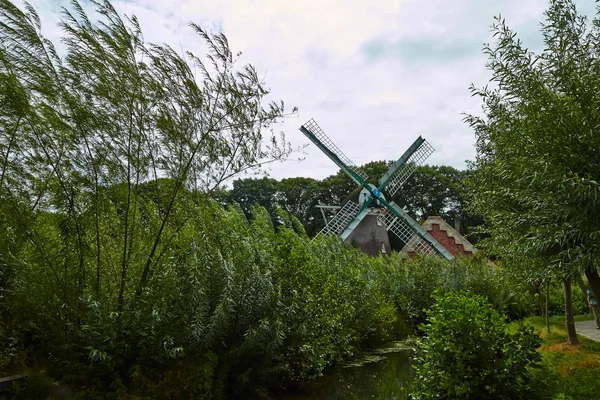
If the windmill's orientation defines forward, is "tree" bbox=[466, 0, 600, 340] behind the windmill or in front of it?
in front

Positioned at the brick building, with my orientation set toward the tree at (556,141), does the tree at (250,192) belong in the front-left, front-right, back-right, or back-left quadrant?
back-right

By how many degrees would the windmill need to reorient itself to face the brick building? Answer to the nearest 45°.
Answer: approximately 45° to its left

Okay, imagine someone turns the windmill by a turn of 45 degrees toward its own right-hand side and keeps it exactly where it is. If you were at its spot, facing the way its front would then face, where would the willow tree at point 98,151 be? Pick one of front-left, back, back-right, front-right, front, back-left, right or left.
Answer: front

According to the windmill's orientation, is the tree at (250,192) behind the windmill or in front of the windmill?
behind

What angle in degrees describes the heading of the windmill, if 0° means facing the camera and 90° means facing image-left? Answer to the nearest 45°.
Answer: approximately 315°
